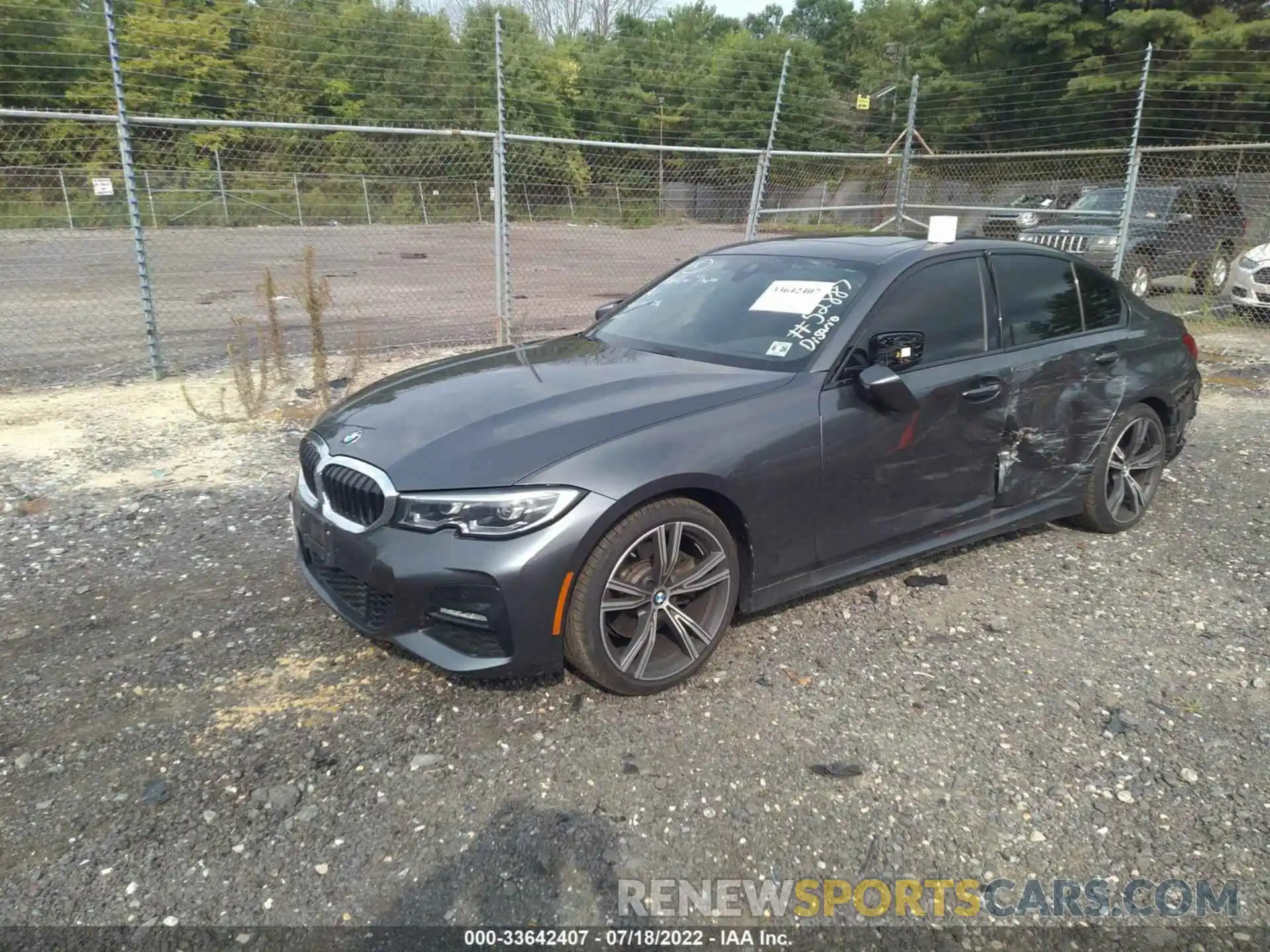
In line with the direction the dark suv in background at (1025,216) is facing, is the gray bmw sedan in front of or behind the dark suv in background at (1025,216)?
in front

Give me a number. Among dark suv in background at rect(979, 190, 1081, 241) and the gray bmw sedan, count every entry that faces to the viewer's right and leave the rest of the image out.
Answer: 0

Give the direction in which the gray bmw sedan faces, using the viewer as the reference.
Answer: facing the viewer and to the left of the viewer

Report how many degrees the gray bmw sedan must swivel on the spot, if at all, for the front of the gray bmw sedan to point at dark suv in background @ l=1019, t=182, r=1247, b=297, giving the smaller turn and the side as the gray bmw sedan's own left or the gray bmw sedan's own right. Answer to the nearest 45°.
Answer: approximately 180°

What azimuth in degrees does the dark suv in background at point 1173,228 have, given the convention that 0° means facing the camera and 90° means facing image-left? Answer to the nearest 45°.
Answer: approximately 45°

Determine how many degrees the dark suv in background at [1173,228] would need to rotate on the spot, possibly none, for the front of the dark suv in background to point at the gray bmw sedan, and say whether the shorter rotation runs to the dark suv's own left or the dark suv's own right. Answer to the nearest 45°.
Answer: approximately 45° to the dark suv's own left

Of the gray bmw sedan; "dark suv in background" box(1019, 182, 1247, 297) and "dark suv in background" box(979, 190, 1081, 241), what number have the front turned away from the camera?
0

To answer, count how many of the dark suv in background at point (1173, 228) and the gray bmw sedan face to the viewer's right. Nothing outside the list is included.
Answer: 0
